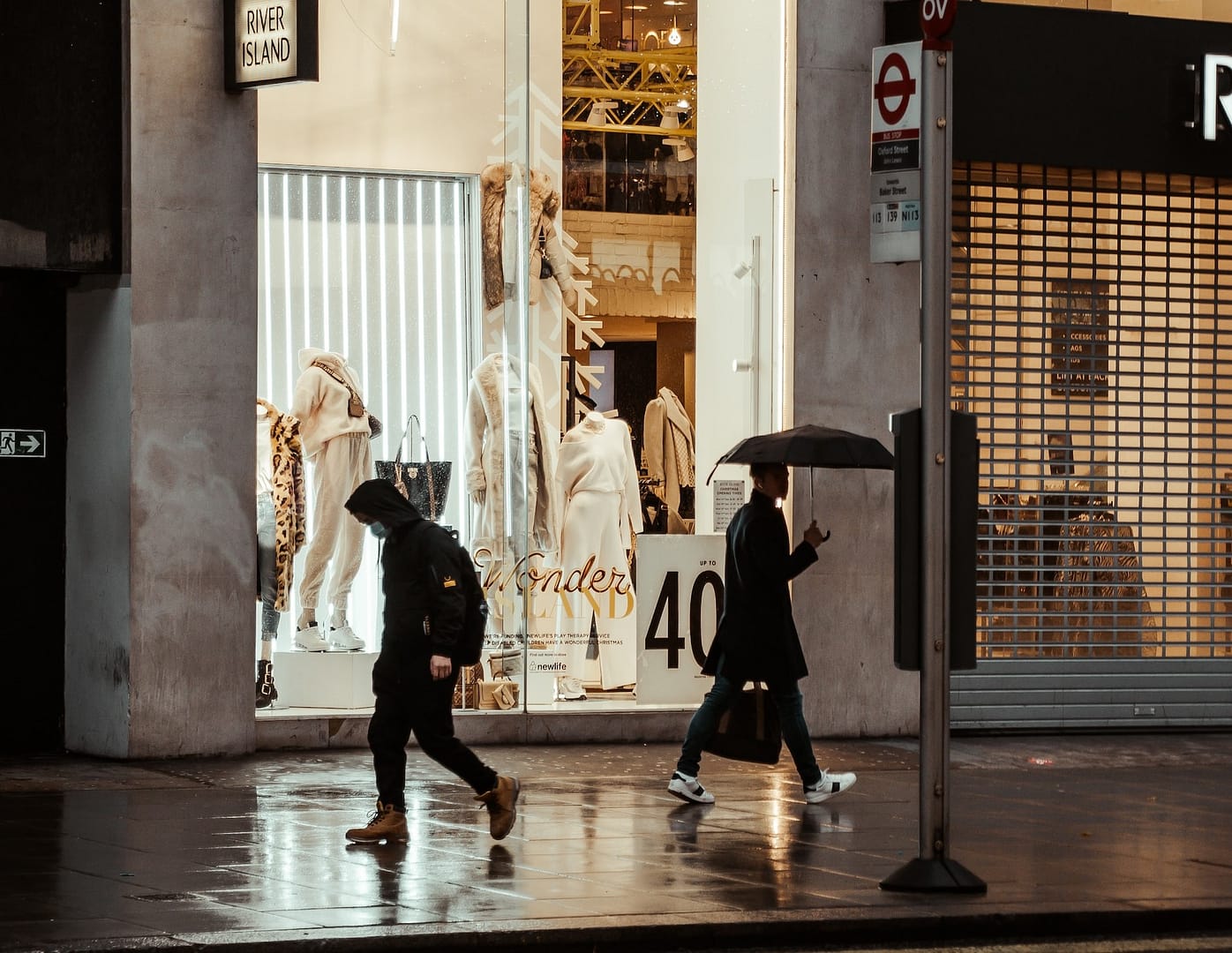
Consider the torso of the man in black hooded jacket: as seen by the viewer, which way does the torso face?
to the viewer's left

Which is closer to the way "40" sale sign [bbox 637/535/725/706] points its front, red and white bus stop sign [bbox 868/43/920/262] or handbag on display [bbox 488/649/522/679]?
the red and white bus stop sign

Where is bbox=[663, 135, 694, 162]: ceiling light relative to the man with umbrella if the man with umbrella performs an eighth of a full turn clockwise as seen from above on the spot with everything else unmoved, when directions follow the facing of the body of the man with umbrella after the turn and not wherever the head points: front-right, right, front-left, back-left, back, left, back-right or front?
back-left

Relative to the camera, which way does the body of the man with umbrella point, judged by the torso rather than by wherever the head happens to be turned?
to the viewer's right

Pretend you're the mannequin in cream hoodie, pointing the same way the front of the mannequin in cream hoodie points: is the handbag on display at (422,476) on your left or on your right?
on your left

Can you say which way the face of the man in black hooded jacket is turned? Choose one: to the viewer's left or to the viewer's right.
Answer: to the viewer's left

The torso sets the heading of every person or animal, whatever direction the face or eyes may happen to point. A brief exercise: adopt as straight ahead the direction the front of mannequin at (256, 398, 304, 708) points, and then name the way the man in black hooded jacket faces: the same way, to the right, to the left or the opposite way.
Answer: to the right

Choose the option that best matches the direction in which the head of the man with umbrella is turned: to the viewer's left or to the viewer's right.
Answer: to the viewer's right

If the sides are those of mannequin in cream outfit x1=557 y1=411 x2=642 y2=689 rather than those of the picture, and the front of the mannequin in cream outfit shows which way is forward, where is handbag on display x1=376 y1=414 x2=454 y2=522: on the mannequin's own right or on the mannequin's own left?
on the mannequin's own right

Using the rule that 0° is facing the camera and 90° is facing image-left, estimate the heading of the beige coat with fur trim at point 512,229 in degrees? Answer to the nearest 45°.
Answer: approximately 0°

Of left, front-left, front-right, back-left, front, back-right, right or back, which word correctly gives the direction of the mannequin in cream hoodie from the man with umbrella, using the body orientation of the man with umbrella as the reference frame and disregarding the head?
back-left

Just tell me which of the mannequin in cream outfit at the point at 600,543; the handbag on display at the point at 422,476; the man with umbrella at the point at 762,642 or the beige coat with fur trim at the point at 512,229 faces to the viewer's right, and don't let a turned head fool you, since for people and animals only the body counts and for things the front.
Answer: the man with umbrella
